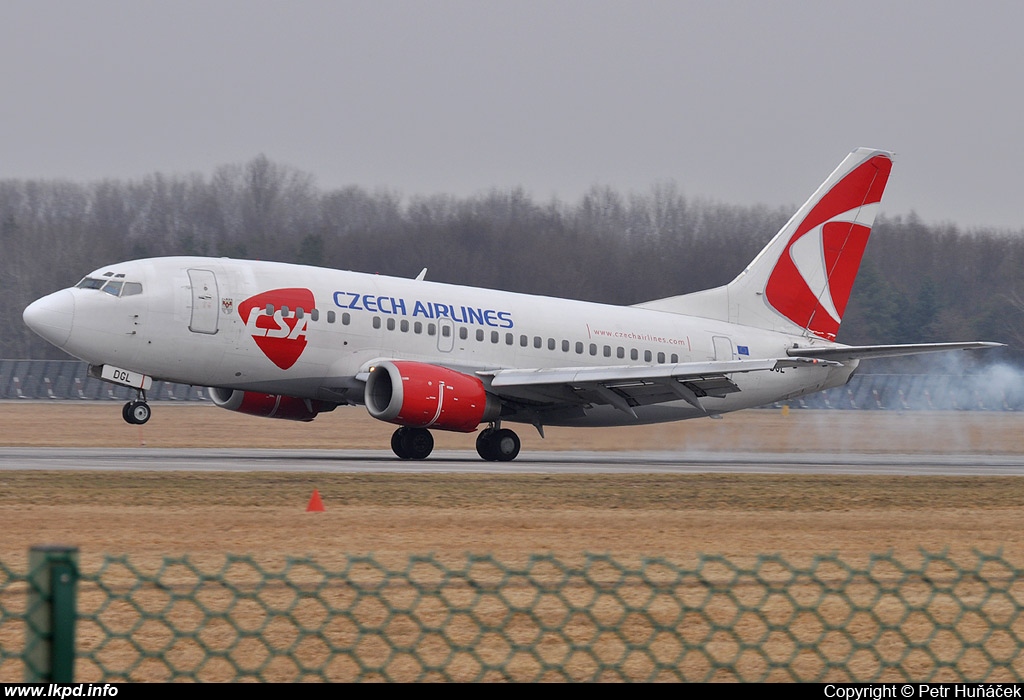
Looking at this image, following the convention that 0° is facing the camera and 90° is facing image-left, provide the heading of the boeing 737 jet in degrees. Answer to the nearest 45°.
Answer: approximately 45°
